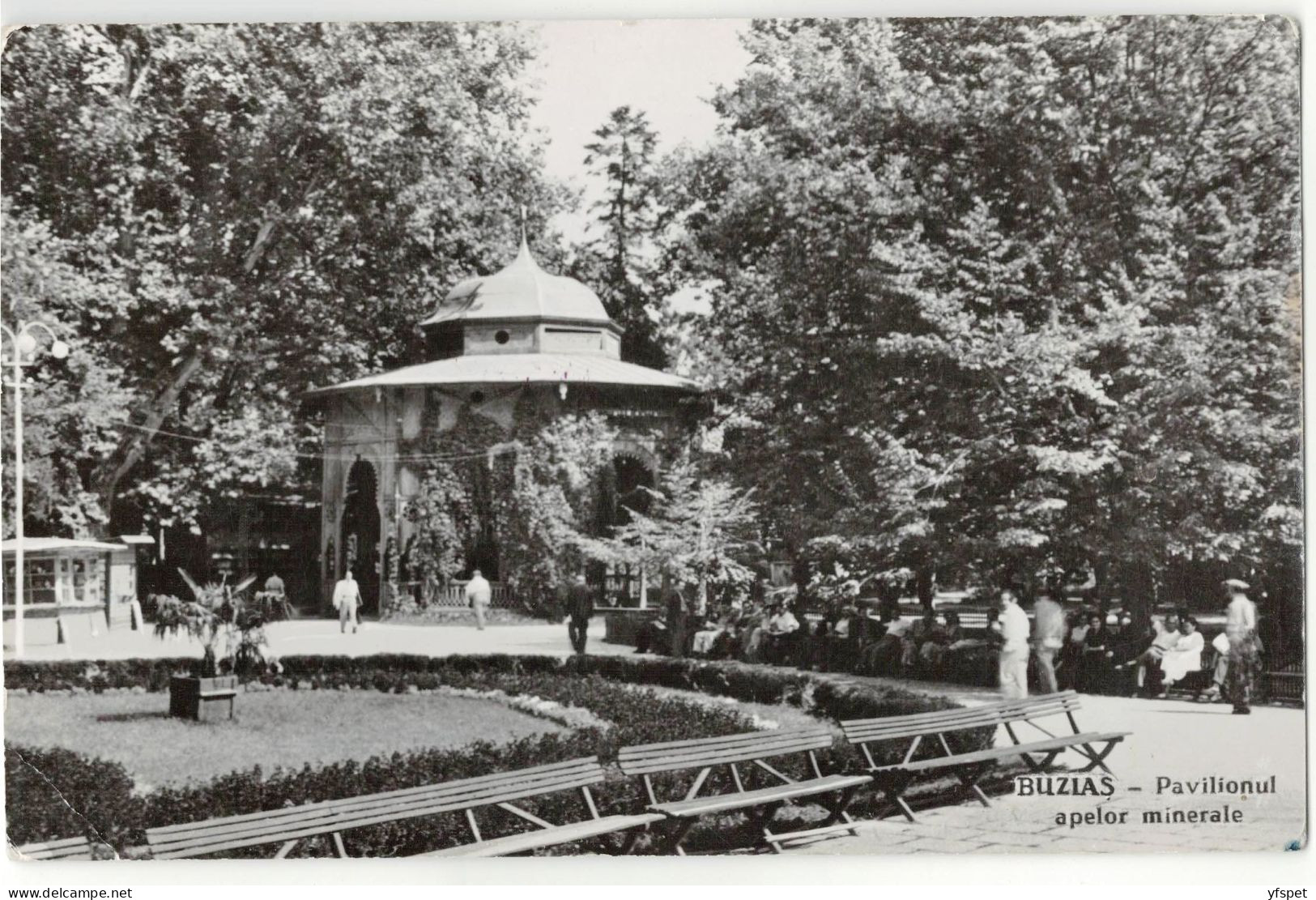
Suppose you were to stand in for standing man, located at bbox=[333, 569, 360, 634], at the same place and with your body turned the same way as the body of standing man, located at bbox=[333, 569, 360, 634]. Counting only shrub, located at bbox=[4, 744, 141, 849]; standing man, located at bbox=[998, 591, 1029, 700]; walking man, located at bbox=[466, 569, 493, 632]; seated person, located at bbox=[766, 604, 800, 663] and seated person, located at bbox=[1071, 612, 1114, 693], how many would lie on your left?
4

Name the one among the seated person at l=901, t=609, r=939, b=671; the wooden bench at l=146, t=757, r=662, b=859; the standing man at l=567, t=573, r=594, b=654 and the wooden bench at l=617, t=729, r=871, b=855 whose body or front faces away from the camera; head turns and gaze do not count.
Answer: the standing man

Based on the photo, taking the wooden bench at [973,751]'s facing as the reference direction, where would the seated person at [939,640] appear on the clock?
The seated person is roughly at 7 o'clock from the wooden bench.

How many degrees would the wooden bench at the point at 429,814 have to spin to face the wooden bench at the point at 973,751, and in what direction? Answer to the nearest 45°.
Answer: approximately 45° to its left

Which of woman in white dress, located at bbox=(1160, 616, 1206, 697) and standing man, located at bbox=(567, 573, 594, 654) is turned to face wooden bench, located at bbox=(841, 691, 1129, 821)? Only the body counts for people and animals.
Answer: the woman in white dress

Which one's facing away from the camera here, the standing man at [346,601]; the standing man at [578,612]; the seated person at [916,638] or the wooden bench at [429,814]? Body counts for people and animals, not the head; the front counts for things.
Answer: the standing man at [578,612]

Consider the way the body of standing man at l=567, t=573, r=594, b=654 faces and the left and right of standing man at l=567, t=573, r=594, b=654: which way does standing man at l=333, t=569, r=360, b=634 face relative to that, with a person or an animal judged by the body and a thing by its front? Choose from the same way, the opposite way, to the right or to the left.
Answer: the opposite way
